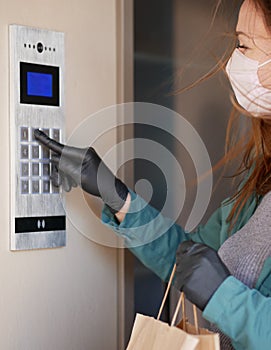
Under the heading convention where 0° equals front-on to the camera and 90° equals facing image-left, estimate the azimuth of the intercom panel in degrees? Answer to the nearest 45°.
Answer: approximately 315°
